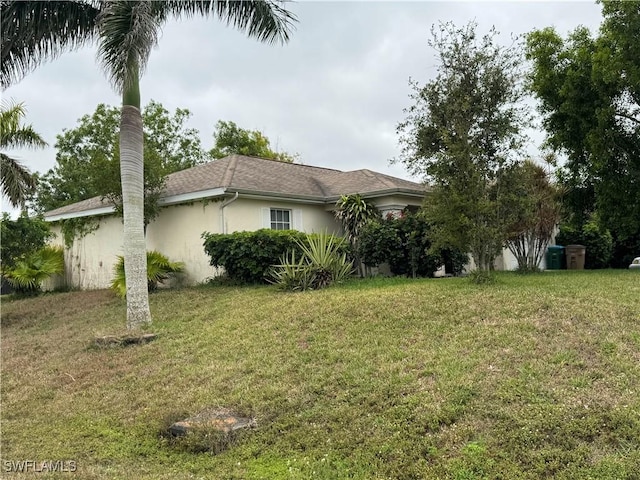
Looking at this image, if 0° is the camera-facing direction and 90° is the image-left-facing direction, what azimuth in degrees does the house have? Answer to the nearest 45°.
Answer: approximately 315°

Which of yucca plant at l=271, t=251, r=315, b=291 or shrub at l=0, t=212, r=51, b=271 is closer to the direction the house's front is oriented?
the yucca plant

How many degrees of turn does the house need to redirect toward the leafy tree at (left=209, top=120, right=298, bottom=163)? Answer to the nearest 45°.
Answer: approximately 135° to its left

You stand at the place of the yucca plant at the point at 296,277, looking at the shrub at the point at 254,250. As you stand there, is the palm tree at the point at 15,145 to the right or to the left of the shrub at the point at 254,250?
left

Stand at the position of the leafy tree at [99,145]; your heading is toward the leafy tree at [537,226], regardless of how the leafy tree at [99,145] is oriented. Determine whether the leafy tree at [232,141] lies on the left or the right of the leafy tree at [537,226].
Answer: left

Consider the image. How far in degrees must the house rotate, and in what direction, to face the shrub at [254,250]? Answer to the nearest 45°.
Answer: approximately 45° to its right

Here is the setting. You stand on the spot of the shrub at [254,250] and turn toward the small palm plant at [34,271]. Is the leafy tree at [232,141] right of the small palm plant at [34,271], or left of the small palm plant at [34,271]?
right

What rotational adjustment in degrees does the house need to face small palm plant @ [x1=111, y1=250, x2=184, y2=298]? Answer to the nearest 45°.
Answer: approximately 90° to its right

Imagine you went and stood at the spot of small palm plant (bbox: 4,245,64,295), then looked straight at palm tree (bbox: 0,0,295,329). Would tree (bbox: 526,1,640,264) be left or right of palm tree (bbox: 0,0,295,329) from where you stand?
left

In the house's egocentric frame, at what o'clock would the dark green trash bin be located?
The dark green trash bin is roughly at 10 o'clock from the house.
